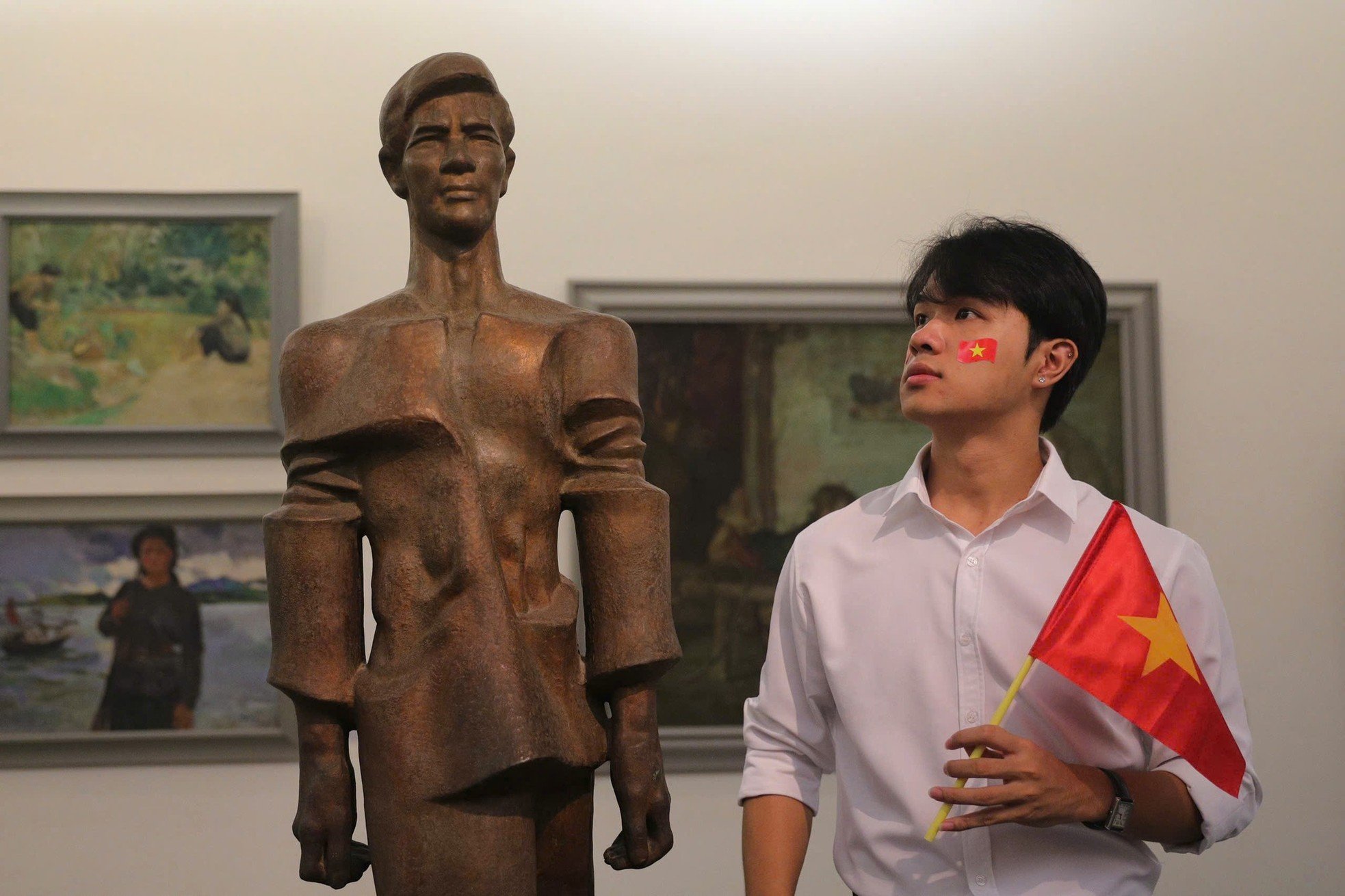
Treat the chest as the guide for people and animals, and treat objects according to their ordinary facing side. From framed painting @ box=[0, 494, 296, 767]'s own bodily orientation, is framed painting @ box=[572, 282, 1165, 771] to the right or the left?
on its left

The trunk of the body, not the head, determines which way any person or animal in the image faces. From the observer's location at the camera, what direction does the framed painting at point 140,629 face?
facing the viewer

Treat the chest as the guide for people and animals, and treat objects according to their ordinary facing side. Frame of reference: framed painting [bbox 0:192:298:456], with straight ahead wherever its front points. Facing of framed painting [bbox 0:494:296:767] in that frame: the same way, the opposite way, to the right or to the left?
the same way

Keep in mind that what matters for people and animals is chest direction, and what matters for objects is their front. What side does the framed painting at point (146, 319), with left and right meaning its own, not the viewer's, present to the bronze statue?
front

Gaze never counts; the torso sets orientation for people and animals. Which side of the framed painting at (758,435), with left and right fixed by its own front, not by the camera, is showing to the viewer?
front

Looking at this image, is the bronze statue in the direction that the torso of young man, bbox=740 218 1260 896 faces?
no

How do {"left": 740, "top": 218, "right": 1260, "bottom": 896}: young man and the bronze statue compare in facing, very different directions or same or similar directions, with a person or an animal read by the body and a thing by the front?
same or similar directions

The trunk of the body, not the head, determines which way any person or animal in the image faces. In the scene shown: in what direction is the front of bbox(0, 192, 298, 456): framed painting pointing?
toward the camera

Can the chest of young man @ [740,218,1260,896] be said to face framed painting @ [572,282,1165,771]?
no

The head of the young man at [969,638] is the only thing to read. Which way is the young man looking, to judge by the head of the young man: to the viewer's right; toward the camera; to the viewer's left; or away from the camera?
to the viewer's left

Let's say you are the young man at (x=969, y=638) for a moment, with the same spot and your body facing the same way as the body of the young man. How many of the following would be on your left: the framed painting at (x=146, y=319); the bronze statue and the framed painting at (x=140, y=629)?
0

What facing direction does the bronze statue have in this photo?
toward the camera

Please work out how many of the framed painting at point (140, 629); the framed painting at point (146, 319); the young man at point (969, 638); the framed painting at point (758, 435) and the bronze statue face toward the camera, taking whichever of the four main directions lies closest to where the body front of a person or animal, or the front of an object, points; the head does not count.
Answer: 5

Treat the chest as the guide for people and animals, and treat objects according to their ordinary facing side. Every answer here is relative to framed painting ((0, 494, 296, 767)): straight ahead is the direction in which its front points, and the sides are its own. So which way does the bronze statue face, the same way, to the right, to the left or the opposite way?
the same way

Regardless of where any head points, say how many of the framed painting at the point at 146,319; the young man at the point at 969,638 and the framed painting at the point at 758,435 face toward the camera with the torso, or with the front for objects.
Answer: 3
